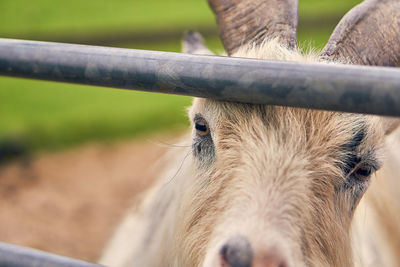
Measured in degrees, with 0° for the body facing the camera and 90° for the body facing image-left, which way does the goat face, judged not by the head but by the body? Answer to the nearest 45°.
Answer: approximately 0°
